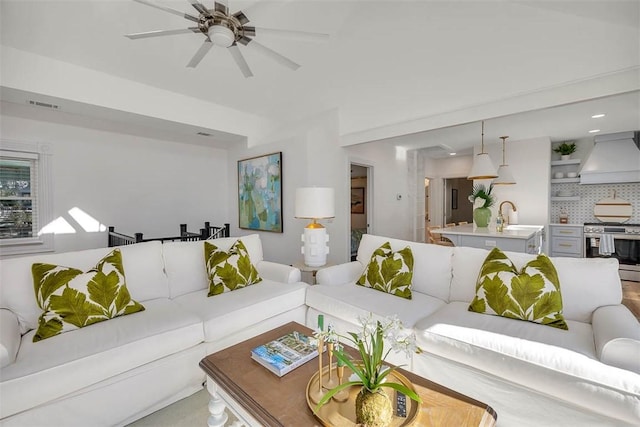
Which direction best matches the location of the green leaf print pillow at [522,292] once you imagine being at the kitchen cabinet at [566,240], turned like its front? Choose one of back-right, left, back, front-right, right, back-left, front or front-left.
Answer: front

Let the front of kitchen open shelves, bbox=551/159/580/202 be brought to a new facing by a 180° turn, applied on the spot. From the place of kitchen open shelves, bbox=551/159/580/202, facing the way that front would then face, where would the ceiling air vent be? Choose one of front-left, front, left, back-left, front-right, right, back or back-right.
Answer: back-left

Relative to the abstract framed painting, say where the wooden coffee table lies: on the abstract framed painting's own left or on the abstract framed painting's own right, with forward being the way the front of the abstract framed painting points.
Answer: on the abstract framed painting's own left

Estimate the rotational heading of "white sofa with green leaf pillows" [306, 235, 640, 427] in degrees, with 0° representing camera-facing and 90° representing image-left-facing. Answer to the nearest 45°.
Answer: approximately 45°

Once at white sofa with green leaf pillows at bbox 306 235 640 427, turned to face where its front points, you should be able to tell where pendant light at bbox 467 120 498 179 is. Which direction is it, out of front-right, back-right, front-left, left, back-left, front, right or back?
back-right

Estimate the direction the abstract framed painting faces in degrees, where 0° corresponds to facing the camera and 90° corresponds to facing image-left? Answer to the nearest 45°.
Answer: approximately 45°

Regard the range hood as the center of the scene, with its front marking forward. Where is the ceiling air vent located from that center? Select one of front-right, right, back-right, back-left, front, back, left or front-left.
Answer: front-right

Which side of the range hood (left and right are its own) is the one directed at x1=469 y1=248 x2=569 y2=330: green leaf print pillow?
front

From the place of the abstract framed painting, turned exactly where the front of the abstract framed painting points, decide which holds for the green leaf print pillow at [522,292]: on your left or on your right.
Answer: on your left

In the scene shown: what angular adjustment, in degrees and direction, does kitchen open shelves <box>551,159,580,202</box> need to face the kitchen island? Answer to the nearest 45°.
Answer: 0° — it already faces it

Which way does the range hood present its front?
toward the camera

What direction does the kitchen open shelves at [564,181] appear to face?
toward the camera
